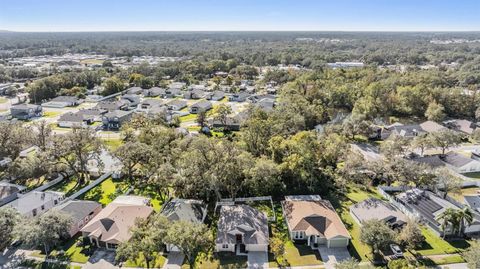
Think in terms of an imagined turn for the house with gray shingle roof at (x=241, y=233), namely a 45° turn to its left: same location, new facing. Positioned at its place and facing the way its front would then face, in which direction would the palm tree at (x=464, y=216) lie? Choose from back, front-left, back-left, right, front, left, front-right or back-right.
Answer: front-left

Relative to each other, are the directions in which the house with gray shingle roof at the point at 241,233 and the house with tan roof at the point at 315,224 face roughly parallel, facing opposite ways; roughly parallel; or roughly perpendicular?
roughly parallel

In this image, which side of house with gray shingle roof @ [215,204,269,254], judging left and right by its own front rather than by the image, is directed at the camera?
front

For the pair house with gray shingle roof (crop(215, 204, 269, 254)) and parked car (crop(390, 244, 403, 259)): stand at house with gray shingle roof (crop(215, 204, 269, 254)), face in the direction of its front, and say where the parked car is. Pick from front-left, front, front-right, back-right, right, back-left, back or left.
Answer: left

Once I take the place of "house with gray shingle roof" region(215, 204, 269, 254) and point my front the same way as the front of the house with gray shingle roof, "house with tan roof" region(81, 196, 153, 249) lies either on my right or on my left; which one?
on my right

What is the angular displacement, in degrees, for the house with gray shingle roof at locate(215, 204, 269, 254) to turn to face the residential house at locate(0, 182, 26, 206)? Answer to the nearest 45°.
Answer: approximately 90° to its right

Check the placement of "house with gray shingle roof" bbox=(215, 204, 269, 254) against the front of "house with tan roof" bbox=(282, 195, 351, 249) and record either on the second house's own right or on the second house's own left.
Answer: on the second house's own right

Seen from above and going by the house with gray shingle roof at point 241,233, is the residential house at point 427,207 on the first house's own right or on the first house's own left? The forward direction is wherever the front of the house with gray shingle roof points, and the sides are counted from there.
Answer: on the first house's own left

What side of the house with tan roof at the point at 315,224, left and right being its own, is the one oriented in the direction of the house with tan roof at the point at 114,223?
right

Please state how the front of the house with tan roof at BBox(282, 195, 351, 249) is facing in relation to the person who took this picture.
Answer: facing the viewer

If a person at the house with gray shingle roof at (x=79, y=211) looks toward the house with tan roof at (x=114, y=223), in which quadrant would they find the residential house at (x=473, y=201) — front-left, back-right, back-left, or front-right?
front-left

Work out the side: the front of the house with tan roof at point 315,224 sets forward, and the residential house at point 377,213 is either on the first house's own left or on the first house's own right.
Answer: on the first house's own left

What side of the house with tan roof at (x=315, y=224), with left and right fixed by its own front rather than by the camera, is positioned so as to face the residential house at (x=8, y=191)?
right

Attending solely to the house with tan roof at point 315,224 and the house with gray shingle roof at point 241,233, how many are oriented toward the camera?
2

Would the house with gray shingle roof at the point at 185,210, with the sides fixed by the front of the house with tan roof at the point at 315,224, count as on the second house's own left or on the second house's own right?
on the second house's own right

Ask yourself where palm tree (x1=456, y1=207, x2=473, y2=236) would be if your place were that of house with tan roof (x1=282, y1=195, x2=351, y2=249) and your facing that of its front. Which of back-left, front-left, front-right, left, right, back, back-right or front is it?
left

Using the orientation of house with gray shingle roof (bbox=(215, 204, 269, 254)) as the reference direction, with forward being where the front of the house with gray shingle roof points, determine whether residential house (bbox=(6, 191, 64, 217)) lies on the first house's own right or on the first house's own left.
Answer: on the first house's own right
